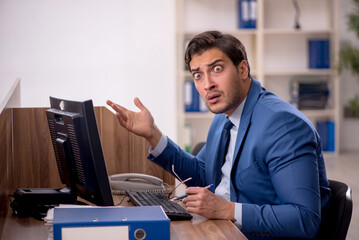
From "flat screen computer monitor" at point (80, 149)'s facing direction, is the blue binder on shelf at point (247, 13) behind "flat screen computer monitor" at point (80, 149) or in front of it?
in front

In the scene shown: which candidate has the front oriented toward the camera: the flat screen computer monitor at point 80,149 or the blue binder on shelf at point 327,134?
the blue binder on shelf

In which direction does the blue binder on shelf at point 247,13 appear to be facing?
toward the camera

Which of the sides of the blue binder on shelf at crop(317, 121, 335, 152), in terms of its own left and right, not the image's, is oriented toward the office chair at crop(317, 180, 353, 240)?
front

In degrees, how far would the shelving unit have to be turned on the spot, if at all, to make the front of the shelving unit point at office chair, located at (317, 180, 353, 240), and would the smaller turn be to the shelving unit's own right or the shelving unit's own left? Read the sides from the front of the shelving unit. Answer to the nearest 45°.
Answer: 0° — it already faces it

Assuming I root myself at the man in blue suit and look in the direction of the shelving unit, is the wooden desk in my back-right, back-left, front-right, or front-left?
back-left

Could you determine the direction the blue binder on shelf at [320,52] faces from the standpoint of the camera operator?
facing the viewer

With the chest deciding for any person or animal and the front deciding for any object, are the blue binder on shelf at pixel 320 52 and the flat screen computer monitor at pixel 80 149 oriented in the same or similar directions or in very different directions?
very different directions

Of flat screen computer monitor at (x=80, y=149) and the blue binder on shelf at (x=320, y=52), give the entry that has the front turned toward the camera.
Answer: the blue binder on shelf

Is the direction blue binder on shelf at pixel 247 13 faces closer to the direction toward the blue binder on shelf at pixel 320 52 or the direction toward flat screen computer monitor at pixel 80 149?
the flat screen computer monitor

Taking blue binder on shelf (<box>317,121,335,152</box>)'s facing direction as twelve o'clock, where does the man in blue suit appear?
The man in blue suit is roughly at 12 o'clock from the blue binder on shelf.

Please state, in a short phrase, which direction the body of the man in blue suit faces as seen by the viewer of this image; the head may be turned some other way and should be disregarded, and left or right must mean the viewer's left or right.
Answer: facing the viewer and to the left of the viewer

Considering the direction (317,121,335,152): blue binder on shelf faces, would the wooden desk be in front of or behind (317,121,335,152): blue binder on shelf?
in front

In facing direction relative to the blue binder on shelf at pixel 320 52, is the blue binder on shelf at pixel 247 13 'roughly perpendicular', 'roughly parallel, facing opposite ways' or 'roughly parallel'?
roughly parallel
